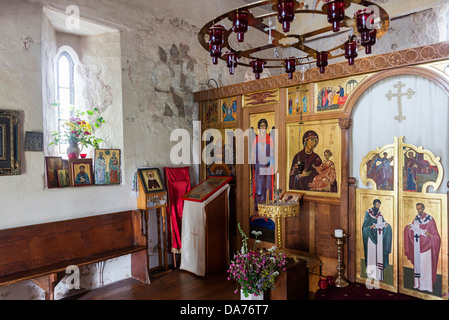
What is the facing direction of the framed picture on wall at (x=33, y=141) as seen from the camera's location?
facing the viewer

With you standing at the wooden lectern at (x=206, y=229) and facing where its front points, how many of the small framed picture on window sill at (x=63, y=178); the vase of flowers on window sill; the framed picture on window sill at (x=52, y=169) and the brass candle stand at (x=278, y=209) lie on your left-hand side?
1

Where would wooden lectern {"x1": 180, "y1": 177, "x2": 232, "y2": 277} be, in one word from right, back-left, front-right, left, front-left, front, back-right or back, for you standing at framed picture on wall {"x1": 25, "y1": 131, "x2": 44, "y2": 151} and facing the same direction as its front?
left

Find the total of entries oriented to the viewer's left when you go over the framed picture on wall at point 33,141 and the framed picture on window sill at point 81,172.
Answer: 0

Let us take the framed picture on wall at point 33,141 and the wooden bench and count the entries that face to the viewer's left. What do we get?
0

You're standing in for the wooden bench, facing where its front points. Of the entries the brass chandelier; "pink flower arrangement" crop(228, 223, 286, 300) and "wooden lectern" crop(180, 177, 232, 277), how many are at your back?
0

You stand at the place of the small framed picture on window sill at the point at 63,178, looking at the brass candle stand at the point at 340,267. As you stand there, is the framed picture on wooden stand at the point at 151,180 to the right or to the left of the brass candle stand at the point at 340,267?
left

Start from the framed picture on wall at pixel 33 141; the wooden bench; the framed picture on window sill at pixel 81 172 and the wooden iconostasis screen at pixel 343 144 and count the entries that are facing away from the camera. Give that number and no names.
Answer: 0

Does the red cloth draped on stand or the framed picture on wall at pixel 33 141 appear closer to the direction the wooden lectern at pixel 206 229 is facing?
the framed picture on wall

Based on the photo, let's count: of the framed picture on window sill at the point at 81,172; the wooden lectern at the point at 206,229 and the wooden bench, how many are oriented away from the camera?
0

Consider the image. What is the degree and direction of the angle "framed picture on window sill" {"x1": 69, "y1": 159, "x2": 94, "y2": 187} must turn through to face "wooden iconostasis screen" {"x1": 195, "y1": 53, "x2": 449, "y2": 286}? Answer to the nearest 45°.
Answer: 0° — it already faces it

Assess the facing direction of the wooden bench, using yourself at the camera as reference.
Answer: facing the viewer and to the right of the viewer

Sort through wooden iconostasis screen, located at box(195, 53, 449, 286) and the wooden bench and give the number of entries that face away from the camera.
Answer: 0

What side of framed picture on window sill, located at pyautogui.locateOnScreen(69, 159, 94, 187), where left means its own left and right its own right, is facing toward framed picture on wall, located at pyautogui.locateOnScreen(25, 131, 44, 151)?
right
